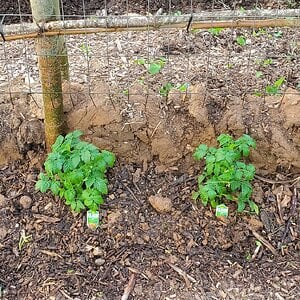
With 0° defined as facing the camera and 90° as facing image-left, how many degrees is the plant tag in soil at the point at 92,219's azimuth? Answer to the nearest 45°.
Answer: approximately 0°

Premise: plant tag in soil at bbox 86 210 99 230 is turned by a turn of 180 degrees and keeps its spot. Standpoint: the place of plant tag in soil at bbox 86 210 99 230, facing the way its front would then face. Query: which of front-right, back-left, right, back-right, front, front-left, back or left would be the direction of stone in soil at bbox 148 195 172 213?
right

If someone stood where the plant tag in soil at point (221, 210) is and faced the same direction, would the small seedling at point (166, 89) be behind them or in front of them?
behind

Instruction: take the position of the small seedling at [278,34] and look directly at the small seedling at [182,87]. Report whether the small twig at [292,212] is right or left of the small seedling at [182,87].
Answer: left

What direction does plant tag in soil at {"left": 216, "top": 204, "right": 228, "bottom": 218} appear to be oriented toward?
toward the camera

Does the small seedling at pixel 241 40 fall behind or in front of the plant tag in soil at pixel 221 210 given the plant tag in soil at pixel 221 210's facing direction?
behind

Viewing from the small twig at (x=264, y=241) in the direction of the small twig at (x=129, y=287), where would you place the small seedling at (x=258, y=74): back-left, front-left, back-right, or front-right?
back-right

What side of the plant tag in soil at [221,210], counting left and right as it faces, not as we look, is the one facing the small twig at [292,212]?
left

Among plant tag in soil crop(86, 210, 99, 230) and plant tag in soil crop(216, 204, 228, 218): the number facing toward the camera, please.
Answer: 2

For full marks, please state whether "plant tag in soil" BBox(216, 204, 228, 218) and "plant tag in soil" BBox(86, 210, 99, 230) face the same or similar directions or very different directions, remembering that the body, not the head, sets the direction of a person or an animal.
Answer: same or similar directions

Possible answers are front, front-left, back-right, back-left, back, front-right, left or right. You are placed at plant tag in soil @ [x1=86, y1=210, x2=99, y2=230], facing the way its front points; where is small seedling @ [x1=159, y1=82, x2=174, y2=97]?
back-left

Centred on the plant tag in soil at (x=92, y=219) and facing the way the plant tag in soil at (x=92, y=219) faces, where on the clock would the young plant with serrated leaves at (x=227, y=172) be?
The young plant with serrated leaves is roughly at 9 o'clock from the plant tag in soil.
